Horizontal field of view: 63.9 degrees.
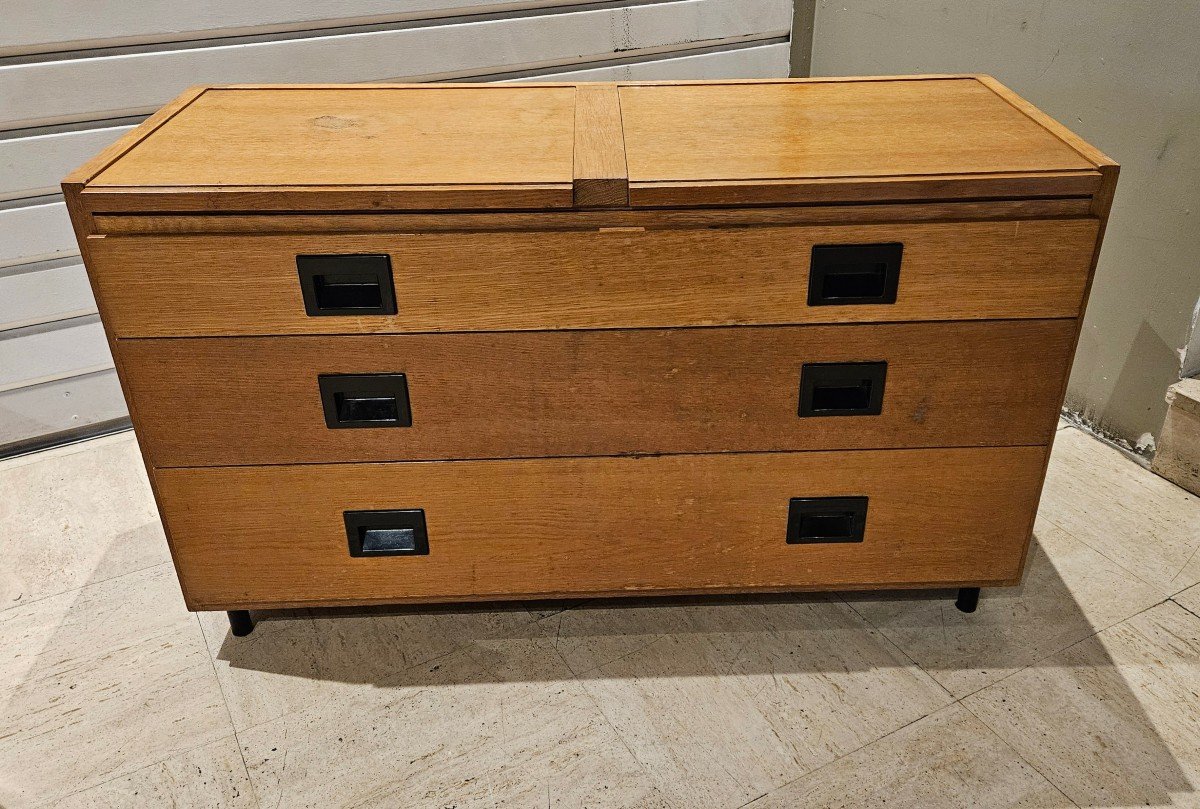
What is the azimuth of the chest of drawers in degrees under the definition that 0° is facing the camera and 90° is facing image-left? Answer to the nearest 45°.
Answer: approximately 0°
